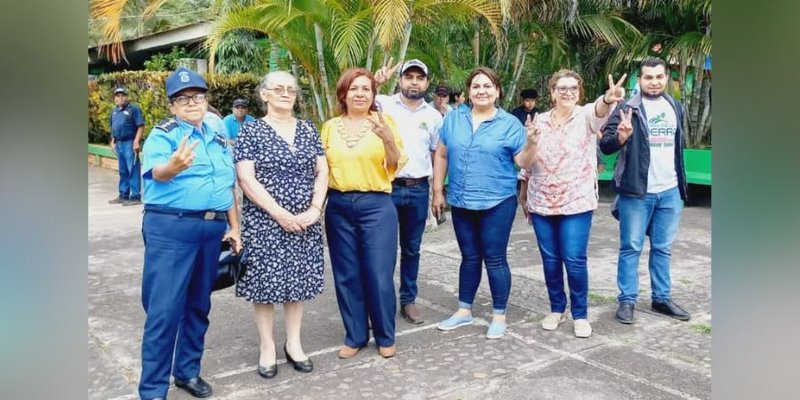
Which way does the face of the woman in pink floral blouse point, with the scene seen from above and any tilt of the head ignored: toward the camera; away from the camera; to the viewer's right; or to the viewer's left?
toward the camera

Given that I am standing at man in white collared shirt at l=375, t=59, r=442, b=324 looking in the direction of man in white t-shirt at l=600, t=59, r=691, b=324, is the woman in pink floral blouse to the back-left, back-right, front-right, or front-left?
front-right

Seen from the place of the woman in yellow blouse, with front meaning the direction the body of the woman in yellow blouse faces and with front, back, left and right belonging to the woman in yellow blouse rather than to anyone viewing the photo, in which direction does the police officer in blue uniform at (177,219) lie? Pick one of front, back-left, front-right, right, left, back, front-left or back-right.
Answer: front-right

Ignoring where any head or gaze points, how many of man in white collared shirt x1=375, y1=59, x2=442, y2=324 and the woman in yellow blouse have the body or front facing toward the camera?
2

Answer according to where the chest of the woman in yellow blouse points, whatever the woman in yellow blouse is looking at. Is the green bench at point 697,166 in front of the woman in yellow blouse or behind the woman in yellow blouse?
behind

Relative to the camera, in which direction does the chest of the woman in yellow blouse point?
toward the camera

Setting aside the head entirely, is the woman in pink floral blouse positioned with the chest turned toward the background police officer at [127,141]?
no

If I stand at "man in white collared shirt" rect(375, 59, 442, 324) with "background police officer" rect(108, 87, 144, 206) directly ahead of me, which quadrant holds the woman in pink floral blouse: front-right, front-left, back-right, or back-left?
back-right

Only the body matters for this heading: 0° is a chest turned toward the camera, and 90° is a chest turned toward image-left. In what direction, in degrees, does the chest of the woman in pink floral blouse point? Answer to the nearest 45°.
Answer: approximately 0°

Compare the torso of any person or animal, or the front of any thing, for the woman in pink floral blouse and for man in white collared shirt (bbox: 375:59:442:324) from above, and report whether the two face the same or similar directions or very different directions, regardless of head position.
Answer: same or similar directions

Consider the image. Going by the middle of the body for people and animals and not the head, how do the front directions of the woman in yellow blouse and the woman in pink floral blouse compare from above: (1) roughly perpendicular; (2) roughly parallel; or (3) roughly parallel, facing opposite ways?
roughly parallel

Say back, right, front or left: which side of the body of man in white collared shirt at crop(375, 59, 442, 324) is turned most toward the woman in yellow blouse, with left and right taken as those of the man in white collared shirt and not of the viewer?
front

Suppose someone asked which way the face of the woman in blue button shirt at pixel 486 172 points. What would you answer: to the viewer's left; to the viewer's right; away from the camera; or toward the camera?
toward the camera

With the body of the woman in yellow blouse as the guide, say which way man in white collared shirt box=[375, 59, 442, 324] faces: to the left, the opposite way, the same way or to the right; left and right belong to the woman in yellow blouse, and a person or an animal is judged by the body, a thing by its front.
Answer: the same way

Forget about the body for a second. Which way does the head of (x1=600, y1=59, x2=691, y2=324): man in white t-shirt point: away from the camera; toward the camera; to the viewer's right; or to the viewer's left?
toward the camera

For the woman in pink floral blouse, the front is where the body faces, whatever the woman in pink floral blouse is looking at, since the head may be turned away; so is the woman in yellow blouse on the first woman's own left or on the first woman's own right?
on the first woman's own right

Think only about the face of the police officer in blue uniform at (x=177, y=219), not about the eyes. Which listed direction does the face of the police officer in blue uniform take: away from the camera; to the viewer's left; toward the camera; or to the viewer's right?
toward the camera
